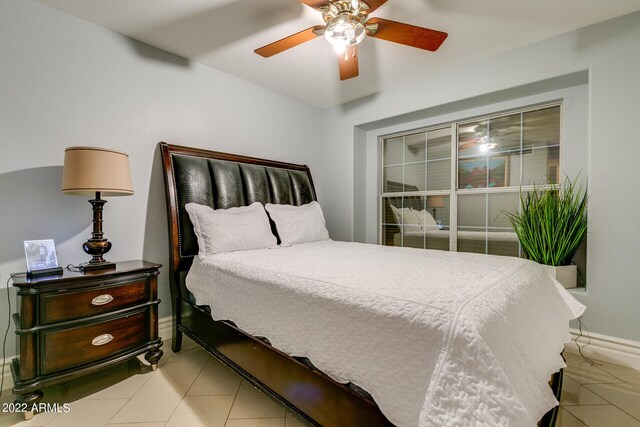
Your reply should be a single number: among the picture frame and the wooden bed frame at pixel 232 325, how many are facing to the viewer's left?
0

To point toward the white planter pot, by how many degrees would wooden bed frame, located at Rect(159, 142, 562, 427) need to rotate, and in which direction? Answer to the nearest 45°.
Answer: approximately 45° to its left

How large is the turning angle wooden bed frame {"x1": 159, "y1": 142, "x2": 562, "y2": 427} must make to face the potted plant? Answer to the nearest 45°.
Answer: approximately 45° to its left

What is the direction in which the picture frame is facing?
toward the camera

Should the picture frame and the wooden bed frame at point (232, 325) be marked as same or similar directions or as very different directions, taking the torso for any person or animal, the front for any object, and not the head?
same or similar directions

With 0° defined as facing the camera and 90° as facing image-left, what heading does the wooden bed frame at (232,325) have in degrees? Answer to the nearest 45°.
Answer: approximately 315°

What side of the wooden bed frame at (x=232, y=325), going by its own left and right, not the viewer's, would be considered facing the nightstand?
right
